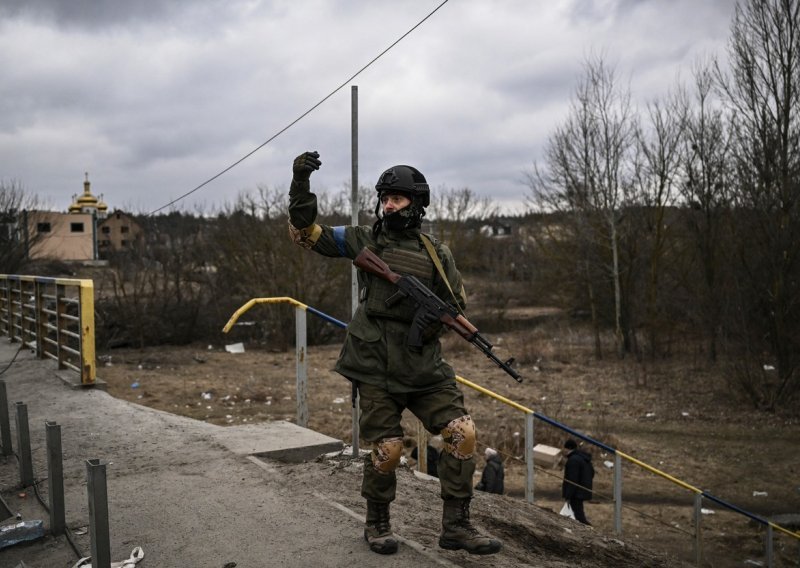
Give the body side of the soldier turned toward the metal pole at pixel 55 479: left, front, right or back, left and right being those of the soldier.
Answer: right

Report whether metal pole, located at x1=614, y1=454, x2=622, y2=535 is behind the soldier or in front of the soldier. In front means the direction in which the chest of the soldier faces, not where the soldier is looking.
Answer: behind

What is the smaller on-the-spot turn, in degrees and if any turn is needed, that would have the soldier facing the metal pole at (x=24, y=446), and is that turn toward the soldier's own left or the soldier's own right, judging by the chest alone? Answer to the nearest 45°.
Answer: approximately 90° to the soldier's own right

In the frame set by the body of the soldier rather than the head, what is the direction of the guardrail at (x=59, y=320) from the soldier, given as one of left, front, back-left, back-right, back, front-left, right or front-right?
back-right

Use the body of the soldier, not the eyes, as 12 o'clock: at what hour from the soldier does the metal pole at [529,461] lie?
The metal pole is roughly at 7 o'clock from the soldier.

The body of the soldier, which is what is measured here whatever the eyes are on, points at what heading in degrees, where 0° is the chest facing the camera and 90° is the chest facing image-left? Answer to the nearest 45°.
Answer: approximately 0°

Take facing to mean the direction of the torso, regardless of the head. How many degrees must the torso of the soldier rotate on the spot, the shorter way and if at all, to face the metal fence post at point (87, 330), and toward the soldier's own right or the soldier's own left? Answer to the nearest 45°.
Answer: approximately 135° to the soldier's own right

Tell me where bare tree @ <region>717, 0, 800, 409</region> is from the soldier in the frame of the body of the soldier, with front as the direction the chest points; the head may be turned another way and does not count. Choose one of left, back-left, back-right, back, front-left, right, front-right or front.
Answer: back-left

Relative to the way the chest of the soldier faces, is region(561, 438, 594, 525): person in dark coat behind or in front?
behind

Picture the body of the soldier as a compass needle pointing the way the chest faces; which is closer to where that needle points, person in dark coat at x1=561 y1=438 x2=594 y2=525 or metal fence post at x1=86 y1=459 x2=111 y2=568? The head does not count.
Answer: the metal fence post

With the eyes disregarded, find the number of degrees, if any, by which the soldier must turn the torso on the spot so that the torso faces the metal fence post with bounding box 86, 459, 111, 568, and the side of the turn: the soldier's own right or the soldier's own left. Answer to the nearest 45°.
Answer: approximately 45° to the soldier's own right

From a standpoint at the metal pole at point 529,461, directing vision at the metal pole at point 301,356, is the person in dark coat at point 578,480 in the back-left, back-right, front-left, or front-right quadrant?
back-right

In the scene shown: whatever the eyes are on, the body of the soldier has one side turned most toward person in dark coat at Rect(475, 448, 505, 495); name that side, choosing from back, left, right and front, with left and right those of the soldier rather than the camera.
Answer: back
